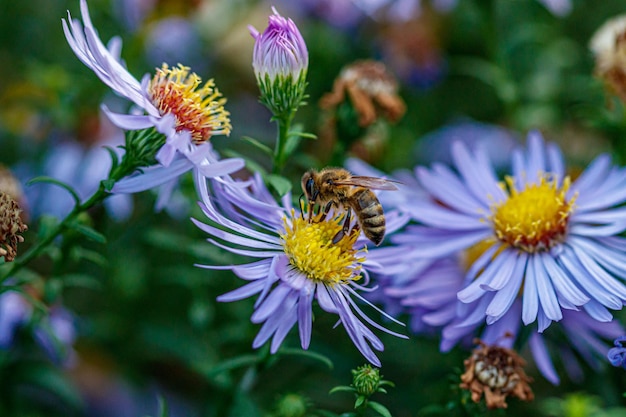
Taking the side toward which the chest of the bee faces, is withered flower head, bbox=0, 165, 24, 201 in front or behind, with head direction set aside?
in front

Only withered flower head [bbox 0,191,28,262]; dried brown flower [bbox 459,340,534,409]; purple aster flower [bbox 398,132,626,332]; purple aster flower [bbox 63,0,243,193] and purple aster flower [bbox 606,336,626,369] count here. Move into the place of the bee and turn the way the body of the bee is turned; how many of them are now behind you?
3

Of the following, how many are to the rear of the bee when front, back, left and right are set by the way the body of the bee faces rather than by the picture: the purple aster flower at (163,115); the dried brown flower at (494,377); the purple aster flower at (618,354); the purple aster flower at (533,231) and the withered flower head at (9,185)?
3

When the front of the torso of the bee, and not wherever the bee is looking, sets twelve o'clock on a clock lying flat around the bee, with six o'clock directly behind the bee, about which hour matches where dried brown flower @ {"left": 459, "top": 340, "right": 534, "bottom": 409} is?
The dried brown flower is roughly at 6 o'clock from the bee.

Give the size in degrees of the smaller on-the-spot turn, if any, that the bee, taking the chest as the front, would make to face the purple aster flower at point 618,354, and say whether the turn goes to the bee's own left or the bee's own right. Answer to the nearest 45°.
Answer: approximately 180°

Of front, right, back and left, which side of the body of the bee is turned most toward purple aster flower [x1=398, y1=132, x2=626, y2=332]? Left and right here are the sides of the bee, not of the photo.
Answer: back

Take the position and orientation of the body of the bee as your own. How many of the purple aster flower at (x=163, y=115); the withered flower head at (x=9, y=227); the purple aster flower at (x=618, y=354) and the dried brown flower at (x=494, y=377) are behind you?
2

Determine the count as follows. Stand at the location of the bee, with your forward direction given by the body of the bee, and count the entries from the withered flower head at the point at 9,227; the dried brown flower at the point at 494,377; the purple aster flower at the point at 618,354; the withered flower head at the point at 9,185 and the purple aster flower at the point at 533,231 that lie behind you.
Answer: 3

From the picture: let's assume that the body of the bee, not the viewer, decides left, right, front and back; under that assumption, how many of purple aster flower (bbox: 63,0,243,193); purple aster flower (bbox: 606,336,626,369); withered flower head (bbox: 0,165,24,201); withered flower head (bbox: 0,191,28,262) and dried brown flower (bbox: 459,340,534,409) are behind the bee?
2

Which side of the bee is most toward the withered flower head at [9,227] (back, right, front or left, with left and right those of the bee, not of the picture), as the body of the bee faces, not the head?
front

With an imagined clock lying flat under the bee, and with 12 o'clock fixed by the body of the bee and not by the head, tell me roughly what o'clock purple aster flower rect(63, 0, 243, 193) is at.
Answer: The purple aster flower is roughly at 11 o'clock from the bee.

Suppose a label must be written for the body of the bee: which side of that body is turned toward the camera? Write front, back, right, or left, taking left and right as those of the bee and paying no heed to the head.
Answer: left
